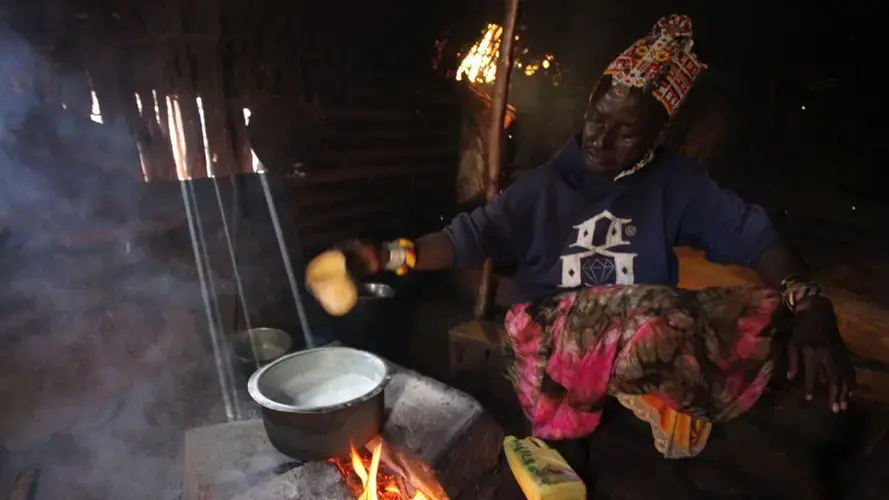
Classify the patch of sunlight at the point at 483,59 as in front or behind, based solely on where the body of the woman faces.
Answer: behind

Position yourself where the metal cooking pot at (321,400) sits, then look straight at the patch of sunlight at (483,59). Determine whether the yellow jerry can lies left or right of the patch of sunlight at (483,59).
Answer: right

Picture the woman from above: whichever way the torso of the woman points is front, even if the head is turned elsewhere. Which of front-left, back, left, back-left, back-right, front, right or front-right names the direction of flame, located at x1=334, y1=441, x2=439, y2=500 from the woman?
front-right

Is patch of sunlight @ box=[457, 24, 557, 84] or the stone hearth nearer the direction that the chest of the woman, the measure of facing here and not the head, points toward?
the stone hearth

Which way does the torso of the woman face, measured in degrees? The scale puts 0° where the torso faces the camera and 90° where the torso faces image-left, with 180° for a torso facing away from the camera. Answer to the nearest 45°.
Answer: approximately 0°

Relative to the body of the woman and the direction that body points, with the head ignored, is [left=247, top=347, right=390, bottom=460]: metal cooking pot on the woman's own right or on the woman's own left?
on the woman's own right

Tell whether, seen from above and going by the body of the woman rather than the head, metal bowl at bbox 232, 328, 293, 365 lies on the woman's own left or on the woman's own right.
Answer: on the woman's own right

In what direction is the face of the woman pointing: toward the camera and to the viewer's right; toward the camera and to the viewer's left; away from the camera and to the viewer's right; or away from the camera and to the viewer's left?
toward the camera and to the viewer's left
